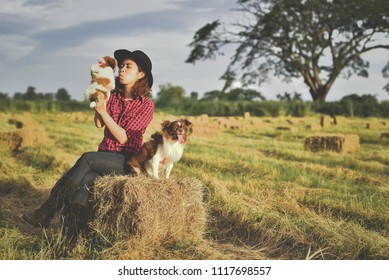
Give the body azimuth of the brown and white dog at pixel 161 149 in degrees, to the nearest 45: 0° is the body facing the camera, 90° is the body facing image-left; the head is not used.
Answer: approximately 315°

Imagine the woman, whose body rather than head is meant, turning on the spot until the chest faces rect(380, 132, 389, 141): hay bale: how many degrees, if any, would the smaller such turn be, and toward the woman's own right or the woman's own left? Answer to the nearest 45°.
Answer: approximately 180°

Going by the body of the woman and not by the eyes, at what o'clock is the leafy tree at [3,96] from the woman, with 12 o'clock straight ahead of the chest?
The leafy tree is roughly at 4 o'clock from the woman.

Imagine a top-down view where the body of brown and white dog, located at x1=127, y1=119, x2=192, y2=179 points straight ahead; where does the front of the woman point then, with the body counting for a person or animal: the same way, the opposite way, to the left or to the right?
to the right

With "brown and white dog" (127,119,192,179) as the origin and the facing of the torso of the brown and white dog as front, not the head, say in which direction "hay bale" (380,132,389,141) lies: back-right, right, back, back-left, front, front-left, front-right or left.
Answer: left

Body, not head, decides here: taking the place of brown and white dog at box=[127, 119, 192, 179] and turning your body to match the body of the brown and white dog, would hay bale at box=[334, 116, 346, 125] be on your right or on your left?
on your left

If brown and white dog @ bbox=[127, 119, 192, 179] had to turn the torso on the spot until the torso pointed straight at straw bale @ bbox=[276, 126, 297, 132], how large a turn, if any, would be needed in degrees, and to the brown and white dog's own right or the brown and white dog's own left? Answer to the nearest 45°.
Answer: approximately 135° to the brown and white dog's own left

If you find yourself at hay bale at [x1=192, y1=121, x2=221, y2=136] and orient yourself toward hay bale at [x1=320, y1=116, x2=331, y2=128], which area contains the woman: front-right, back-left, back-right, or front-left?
back-right

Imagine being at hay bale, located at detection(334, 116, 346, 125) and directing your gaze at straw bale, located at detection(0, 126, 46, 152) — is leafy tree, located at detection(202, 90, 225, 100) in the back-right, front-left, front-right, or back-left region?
back-right

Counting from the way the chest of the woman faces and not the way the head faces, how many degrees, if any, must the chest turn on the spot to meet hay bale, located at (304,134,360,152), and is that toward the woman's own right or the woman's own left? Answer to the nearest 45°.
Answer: approximately 180°

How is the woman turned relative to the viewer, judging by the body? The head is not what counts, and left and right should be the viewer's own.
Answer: facing the viewer and to the left of the viewer

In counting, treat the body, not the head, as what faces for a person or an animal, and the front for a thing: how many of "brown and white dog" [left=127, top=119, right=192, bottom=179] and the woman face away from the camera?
0

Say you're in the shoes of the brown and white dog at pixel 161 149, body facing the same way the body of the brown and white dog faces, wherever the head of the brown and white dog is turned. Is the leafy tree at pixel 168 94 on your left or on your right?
on your left

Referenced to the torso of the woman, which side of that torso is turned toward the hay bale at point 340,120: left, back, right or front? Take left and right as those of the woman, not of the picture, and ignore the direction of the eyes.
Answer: back
